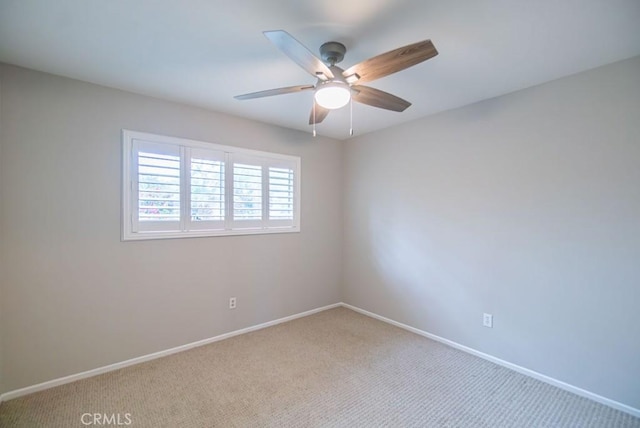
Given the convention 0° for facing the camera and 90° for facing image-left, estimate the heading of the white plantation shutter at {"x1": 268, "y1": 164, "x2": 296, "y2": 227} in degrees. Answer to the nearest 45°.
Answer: approximately 315°

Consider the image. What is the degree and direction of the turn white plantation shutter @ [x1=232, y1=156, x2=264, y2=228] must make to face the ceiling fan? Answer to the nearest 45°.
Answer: approximately 45° to its right

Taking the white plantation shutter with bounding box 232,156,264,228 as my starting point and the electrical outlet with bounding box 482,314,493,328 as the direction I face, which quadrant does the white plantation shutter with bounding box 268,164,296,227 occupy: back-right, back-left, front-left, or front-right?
front-left

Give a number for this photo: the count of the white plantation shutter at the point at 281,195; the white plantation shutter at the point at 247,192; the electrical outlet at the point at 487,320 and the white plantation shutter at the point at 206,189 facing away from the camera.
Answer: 0

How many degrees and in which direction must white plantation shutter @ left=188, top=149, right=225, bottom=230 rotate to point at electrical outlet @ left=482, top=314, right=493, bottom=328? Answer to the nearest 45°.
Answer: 0° — it already faces it

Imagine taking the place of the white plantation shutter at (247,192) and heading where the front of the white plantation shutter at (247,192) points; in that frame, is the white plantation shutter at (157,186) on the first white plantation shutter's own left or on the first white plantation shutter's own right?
on the first white plantation shutter's own right

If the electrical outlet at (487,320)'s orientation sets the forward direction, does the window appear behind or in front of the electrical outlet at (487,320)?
in front

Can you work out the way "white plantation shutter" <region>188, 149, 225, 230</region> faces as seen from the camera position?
facing the viewer and to the right of the viewer

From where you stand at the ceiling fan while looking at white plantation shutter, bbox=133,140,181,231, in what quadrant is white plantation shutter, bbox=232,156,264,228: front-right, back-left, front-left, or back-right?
front-right

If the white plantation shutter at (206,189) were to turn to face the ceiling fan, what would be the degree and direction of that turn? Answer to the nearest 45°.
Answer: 0° — it already faces it

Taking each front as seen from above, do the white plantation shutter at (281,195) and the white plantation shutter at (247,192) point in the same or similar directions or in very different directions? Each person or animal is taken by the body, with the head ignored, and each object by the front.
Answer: same or similar directions

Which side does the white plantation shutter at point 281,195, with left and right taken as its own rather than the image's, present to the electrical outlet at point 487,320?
front

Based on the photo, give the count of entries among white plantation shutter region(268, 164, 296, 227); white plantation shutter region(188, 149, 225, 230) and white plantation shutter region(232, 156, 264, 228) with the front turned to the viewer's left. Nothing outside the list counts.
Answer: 0

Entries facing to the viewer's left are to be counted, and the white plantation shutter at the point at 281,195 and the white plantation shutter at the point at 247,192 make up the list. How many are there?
0

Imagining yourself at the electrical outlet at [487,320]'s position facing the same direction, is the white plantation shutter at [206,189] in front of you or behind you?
in front

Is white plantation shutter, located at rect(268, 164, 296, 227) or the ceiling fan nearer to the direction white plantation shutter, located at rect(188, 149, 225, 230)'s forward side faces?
the ceiling fan

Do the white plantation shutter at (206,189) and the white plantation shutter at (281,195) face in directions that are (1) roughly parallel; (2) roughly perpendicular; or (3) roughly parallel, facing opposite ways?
roughly parallel
